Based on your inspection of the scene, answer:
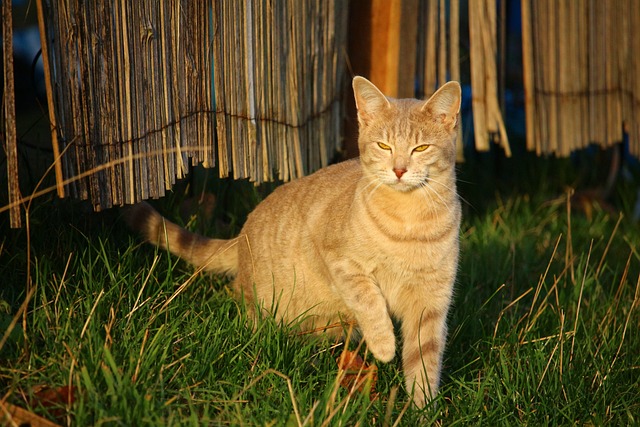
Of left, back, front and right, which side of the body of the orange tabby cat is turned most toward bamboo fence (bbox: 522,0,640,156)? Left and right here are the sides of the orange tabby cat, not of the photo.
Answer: left

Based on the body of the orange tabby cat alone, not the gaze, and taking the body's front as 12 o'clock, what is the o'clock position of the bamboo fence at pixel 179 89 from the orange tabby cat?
The bamboo fence is roughly at 5 o'clock from the orange tabby cat.

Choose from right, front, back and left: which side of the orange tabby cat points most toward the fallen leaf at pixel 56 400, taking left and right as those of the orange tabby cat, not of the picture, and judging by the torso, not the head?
right

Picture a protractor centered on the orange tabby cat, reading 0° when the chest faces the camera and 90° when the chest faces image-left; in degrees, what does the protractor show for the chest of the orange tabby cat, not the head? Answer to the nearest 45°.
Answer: approximately 315°

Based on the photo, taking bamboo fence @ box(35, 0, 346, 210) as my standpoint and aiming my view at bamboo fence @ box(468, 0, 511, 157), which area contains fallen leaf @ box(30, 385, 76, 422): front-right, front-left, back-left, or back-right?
back-right

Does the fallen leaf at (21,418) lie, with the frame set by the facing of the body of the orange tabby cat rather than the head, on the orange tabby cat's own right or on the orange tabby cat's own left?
on the orange tabby cat's own right

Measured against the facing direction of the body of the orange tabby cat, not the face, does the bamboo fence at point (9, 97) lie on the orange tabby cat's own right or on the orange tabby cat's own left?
on the orange tabby cat's own right
